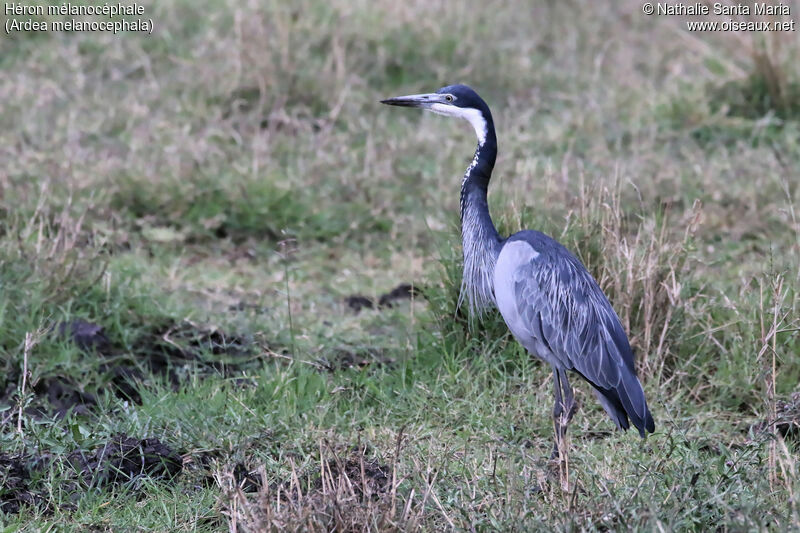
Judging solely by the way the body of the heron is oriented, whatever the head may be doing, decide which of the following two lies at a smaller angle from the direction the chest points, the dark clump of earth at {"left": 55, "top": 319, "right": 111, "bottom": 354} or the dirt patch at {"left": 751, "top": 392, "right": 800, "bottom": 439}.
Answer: the dark clump of earth

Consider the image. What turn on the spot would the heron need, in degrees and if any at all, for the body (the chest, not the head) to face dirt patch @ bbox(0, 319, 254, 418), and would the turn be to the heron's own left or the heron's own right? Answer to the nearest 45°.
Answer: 0° — it already faces it

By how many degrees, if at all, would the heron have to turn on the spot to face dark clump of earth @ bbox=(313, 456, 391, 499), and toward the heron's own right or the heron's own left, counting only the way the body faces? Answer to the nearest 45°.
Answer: approximately 45° to the heron's own left

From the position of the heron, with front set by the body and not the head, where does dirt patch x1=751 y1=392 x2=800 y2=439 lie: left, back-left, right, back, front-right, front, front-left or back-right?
back

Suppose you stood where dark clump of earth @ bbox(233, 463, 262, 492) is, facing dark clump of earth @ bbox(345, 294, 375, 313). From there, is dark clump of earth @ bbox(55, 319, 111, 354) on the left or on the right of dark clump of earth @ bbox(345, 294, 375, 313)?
left

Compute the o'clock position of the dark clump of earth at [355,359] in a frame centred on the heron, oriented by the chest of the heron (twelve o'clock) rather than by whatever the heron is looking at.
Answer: The dark clump of earth is roughly at 1 o'clock from the heron.

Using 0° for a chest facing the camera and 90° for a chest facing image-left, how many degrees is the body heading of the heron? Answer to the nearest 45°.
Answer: approximately 90°
